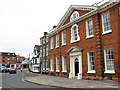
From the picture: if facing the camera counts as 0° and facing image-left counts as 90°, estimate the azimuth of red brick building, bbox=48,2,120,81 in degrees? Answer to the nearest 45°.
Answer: approximately 45°

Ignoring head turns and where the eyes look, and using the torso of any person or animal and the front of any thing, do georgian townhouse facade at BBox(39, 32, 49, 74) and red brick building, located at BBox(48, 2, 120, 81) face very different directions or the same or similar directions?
same or similar directions

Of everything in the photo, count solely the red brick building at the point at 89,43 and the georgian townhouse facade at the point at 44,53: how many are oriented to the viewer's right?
0

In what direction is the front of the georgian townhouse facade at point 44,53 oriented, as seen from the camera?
facing the viewer and to the left of the viewer
